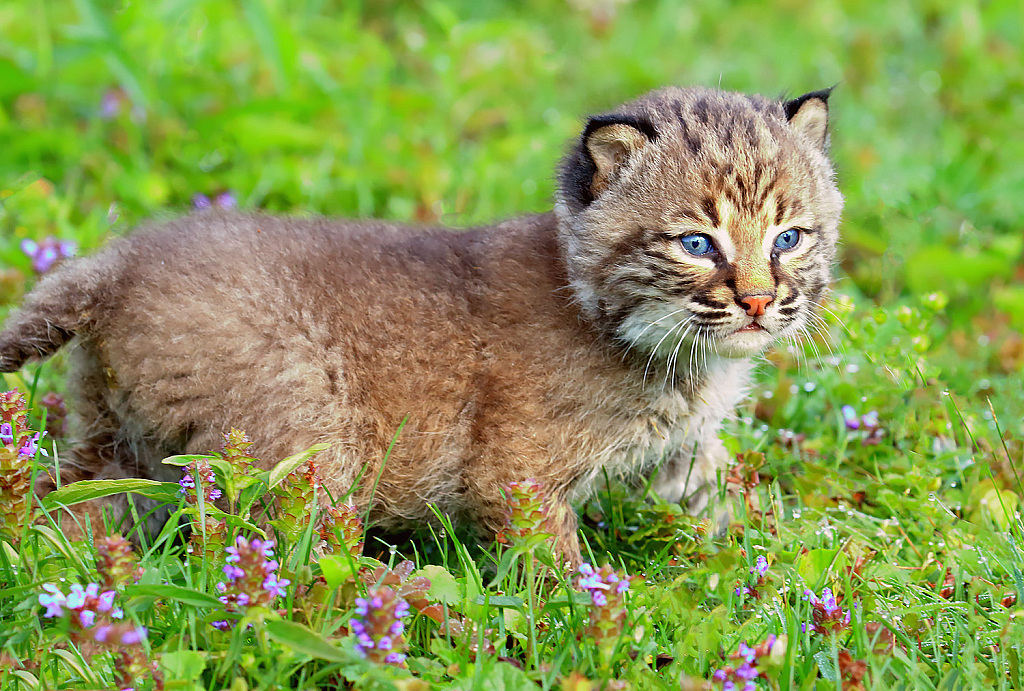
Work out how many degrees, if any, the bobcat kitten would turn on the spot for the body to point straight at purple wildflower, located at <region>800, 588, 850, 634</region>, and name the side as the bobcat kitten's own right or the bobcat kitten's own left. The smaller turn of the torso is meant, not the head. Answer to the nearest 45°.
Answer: approximately 45° to the bobcat kitten's own right

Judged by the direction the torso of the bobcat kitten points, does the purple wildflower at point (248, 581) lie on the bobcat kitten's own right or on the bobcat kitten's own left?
on the bobcat kitten's own right

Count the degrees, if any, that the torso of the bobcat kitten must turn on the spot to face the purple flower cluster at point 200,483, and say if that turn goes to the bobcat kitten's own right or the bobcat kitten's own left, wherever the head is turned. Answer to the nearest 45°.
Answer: approximately 135° to the bobcat kitten's own right

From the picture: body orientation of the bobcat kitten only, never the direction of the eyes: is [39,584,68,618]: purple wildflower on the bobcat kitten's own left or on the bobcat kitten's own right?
on the bobcat kitten's own right

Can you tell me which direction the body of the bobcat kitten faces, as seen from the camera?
to the viewer's right

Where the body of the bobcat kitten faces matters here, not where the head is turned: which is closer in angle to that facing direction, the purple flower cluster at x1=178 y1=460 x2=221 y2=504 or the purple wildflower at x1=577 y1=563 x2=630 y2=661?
the purple wildflower
